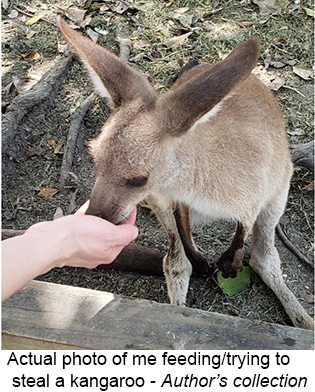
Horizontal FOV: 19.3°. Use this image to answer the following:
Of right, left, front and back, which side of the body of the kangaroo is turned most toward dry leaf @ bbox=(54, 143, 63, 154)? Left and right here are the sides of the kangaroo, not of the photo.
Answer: right

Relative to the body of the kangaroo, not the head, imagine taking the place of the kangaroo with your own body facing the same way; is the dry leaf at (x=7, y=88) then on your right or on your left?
on your right

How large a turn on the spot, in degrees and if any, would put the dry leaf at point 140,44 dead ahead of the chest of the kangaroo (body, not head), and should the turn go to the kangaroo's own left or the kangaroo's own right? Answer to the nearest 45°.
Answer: approximately 135° to the kangaroo's own right

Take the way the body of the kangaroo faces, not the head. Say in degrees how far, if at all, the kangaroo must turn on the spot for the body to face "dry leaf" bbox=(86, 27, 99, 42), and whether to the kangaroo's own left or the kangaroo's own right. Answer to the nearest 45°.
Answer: approximately 135° to the kangaroo's own right

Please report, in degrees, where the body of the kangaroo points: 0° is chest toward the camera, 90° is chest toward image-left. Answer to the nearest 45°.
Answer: approximately 45°

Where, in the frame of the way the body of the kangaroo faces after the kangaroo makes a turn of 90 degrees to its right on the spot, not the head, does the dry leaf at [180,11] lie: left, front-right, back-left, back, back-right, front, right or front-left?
front-right

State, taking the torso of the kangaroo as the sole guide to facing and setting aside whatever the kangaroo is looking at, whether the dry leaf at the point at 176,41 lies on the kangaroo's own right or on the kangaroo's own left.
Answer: on the kangaroo's own right

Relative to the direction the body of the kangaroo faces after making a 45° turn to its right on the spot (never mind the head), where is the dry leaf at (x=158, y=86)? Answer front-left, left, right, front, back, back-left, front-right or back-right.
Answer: right

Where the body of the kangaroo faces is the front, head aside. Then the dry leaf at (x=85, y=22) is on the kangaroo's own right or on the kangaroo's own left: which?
on the kangaroo's own right
